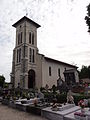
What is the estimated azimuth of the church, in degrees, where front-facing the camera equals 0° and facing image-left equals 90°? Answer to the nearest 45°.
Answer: approximately 45°

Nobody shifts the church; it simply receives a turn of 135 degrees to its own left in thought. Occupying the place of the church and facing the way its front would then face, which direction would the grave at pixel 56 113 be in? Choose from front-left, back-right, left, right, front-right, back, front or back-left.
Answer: right
